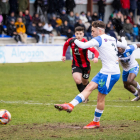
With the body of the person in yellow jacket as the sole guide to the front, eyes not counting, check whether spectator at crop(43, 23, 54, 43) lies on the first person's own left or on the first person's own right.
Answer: on the first person's own left

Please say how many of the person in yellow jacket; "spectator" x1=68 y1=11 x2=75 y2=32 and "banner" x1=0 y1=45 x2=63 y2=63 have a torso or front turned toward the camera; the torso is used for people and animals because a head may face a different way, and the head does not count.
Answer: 3

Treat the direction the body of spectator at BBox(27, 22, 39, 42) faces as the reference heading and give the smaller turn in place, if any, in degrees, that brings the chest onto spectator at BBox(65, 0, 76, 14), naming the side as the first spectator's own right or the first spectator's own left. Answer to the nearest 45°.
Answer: approximately 90° to the first spectator's own left

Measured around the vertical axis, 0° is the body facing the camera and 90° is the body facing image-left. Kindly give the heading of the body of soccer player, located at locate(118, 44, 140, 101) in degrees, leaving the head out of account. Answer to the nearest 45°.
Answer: approximately 45°

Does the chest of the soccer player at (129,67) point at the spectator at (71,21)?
no

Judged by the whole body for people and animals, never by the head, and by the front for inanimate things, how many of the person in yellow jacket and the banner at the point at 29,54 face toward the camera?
2

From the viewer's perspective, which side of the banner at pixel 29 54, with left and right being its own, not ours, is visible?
front

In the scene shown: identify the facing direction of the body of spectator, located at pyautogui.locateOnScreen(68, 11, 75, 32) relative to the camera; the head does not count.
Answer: toward the camera

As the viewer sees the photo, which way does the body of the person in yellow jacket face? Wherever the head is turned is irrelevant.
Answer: toward the camera

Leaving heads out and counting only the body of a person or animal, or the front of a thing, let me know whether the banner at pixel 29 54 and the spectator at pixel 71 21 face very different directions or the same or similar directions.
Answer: same or similar directions

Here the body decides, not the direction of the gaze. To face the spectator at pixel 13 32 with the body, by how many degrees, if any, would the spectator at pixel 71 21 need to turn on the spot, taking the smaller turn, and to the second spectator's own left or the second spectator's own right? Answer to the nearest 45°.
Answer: approximately 45° to the second spectator's own right

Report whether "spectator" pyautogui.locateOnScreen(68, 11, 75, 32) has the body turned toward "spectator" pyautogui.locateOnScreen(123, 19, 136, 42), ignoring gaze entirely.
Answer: no

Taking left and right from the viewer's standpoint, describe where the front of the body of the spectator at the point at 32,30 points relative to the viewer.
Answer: facing the viewer and to the right of the viewer

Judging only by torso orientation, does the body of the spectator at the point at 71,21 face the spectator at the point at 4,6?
no

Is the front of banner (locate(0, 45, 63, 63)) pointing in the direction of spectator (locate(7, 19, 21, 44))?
no

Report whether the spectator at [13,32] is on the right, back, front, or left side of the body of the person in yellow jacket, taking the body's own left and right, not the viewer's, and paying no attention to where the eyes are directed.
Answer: right

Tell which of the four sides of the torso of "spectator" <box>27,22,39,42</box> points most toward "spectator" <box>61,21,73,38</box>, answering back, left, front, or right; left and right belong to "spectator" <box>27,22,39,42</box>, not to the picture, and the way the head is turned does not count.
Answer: left

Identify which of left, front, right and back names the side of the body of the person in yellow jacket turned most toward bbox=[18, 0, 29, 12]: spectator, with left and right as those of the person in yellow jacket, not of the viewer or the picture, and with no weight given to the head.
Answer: back
